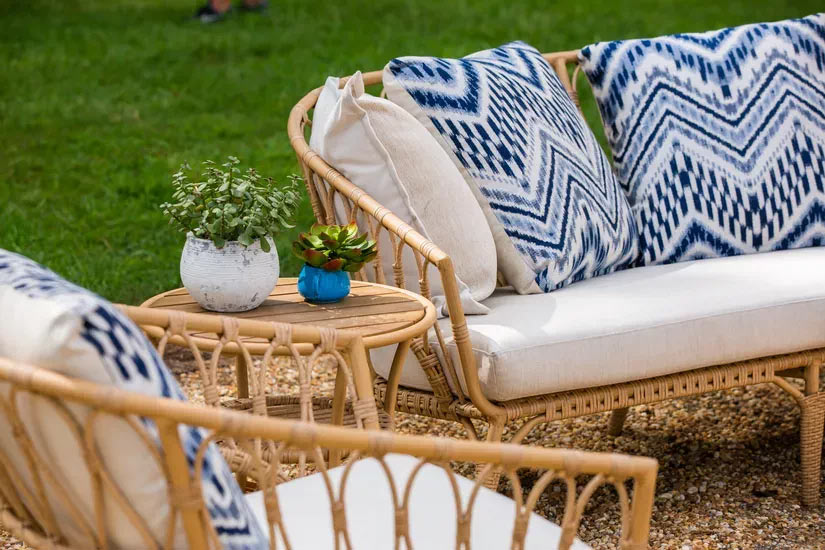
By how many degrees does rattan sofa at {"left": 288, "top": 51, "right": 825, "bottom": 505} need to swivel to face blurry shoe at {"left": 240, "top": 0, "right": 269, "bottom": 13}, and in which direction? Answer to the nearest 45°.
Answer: approximately 135° to its left

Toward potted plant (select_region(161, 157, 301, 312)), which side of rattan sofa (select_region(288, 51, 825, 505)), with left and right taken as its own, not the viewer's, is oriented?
right

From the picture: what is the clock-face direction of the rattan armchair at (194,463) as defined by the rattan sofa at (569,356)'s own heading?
The rattan armchair is roughly at 2 o'clock from the rattan sofa.

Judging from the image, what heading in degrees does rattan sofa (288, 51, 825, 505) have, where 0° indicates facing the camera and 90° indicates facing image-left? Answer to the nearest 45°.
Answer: approximately 315°

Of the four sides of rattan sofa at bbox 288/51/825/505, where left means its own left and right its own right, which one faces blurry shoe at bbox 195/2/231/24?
back
